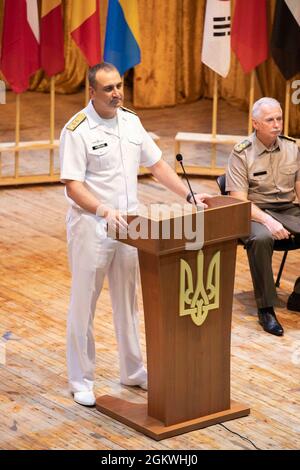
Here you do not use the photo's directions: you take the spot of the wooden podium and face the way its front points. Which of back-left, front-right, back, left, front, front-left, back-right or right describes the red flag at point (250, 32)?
back-left

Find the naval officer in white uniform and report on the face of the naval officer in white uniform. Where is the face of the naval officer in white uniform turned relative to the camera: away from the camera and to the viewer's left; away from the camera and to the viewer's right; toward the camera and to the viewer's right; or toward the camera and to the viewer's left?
toward the camera and to the viewer's right

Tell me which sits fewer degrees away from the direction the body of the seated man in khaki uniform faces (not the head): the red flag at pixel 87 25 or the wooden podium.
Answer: the wooden podium

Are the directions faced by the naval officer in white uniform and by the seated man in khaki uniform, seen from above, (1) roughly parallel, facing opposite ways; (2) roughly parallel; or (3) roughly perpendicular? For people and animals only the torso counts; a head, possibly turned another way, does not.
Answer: roughly parallel

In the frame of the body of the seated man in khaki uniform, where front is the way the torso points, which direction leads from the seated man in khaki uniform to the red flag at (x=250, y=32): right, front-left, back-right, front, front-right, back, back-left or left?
back-left

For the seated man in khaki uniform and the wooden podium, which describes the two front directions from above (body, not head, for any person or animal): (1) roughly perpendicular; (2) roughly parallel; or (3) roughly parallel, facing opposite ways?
roughly parallel

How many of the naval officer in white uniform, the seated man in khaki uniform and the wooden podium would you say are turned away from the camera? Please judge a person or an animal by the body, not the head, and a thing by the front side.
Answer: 0

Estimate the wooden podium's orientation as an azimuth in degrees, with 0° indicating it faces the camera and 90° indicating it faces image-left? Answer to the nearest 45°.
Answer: approximately 315°

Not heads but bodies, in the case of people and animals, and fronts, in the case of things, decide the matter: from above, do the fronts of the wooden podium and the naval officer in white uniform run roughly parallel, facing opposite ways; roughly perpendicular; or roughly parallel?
roughly parallel

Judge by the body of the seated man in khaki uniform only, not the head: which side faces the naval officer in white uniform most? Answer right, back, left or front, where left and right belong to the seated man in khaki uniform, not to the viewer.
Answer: right
